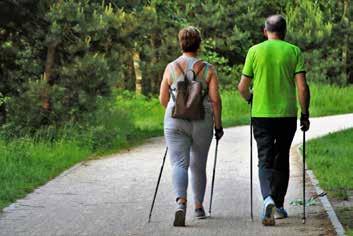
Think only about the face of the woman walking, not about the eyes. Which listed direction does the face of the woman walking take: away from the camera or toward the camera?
away from the camera

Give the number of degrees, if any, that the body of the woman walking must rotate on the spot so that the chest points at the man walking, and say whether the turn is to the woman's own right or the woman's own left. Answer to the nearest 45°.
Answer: approximately 90° to the woman's own right

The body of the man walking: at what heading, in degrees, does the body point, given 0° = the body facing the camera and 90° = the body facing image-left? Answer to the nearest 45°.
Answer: approximately 180°

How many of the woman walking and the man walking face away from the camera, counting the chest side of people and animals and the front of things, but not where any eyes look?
2

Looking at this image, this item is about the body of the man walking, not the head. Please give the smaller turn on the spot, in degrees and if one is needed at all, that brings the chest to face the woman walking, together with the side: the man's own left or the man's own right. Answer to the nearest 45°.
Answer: approximately 90° to the man's own left

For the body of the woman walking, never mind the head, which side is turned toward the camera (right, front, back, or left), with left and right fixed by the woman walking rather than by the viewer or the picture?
back

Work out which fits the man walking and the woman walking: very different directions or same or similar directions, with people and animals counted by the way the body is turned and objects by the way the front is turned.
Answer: same or similar directions

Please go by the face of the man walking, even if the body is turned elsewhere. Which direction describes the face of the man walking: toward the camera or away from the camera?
away from the camera
